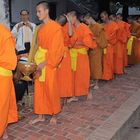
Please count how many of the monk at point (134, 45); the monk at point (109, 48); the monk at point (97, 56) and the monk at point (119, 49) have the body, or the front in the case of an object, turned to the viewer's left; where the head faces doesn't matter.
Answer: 4

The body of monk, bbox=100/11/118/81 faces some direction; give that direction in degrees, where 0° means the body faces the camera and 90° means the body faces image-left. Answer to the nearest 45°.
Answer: approximately 90°

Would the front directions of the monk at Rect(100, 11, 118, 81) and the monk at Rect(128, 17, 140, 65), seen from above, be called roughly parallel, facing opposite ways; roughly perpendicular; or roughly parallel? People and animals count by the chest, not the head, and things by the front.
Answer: roughly parallel

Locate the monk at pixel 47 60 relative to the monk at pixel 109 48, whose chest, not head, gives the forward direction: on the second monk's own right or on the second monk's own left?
on the second monk's own left

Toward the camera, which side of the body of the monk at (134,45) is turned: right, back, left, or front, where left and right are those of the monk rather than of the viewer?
left

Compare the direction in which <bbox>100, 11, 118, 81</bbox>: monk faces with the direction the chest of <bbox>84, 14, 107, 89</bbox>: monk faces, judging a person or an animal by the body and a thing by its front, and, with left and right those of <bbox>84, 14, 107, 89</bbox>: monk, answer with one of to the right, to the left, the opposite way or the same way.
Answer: the same way

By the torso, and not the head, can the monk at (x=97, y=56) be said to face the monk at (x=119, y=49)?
no

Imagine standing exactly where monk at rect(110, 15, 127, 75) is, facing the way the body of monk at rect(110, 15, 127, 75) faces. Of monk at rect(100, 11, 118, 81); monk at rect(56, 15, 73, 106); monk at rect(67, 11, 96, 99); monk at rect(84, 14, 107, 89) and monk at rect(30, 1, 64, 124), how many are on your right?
0

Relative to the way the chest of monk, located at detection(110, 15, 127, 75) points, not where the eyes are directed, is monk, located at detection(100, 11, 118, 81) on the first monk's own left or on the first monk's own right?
on the first monk's own left

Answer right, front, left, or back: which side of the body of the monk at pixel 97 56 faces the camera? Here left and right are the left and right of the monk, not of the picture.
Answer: left

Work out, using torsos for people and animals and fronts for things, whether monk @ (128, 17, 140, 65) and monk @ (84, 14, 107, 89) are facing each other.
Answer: no

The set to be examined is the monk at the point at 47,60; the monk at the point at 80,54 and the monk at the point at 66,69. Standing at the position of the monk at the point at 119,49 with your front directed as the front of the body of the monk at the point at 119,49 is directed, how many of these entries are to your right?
0

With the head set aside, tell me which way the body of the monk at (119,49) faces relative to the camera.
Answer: to the viewer's left
